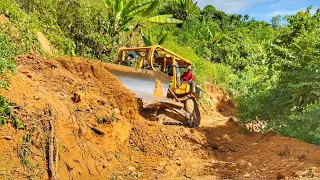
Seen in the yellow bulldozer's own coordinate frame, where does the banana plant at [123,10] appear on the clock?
The banana plant is roughly at 4 o'clock from the yellow bulldozer.

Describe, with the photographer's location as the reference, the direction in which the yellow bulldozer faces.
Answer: facing the viewer and to the left of the viewer
